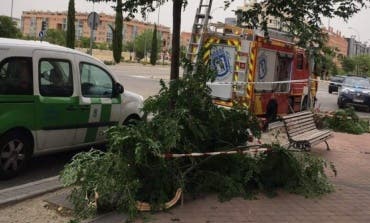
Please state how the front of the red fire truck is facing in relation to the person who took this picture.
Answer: facing away from the viewer and to the right of the viewer

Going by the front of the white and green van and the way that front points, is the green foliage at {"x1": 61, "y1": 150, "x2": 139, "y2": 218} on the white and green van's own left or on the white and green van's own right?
on the white and green van's own right

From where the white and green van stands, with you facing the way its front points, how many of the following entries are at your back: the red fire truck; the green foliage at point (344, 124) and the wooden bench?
0

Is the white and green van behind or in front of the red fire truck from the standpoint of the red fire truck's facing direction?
behind

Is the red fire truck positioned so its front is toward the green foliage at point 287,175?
no

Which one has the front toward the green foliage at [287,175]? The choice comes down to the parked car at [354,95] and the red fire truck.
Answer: the parked car

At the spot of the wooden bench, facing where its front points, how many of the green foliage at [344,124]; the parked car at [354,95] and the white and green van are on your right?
1

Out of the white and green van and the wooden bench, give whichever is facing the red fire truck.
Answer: the white and green van

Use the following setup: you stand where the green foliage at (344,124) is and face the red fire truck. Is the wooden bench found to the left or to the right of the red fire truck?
left

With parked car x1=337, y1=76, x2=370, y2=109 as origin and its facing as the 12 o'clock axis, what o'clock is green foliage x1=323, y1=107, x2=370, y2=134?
The green foliage is roughly at 12 o'clock from the parked car.

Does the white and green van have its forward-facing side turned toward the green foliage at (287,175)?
no

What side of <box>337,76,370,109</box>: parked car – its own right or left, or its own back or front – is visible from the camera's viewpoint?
front
